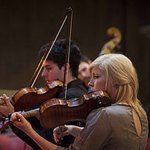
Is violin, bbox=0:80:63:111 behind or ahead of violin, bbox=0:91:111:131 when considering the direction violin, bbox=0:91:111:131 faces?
ahead

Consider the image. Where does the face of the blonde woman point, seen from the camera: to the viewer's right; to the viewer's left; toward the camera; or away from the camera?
to the viewer's left
